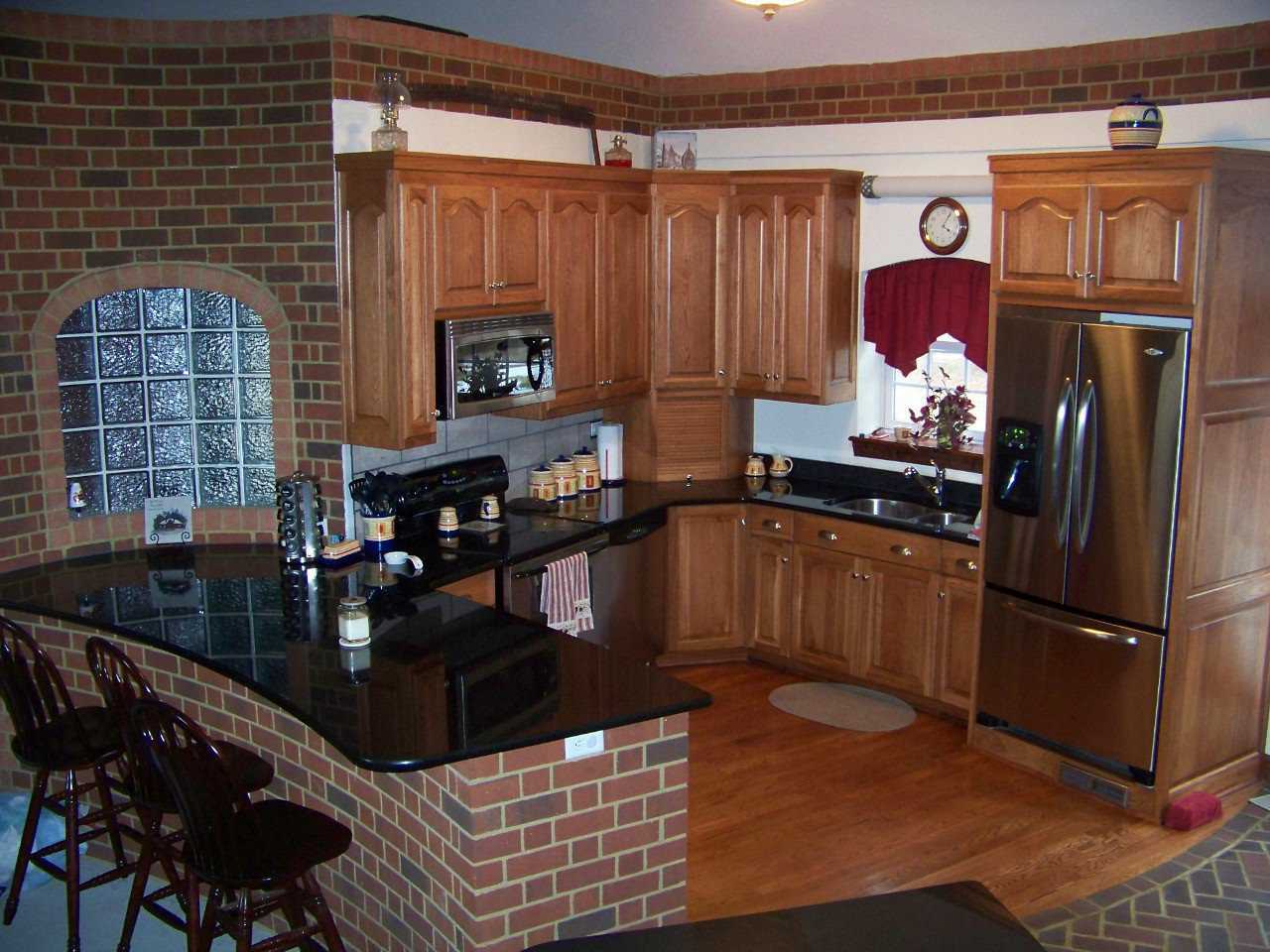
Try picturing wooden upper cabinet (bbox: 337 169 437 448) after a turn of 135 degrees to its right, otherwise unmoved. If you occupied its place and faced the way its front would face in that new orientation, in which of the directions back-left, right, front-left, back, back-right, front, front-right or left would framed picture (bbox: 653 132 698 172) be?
back-right

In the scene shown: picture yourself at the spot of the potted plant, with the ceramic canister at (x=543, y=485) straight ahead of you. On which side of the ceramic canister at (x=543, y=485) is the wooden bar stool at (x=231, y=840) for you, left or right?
left

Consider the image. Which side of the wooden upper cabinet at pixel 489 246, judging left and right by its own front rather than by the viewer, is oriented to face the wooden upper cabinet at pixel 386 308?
right

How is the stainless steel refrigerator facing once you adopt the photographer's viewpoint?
facing the viewer and to the left of the viewer

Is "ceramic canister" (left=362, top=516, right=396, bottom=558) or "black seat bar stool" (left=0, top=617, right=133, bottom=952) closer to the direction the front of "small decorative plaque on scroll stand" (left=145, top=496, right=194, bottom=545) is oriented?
the black seat bar stool

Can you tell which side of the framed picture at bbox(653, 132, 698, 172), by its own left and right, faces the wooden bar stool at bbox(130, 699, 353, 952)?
front

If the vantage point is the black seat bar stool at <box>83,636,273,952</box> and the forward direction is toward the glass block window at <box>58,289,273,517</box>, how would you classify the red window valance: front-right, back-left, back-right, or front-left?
front-right

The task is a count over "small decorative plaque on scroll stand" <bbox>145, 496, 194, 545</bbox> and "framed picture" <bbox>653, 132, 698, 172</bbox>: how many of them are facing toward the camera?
2

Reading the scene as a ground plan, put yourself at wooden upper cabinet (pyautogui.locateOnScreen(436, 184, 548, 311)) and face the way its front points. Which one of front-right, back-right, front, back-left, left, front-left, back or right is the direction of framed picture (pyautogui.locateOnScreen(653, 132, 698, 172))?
left

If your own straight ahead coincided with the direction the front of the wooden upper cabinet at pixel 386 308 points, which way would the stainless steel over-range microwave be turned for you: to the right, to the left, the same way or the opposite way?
the same way

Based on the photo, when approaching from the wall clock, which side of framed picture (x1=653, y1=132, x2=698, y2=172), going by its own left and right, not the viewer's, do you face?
left

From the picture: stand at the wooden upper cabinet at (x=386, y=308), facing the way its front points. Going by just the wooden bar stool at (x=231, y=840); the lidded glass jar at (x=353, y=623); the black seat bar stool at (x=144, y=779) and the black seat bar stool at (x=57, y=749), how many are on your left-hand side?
0

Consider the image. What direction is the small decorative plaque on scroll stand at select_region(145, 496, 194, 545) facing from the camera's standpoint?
toward the camera

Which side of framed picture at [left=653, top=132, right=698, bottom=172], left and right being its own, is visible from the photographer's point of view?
front
